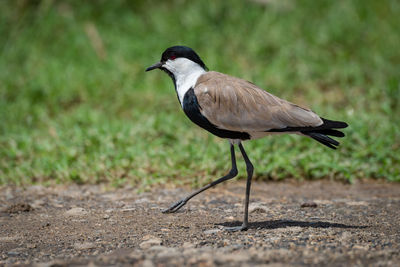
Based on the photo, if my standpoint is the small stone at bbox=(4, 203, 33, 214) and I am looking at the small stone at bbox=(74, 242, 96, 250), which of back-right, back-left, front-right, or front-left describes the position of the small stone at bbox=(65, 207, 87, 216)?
front-left

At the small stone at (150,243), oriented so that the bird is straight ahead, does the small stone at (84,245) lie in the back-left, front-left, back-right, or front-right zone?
back-left

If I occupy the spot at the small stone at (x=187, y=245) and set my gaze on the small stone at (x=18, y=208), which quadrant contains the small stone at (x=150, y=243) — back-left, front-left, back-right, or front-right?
front-left

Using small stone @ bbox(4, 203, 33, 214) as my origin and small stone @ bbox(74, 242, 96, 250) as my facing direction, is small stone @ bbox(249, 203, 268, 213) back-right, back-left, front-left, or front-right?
front-left

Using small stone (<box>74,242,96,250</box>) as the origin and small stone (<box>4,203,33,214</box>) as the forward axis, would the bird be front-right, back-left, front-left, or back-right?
back-right

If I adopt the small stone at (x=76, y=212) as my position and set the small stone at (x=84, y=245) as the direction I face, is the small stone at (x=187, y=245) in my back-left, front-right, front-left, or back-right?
front-left

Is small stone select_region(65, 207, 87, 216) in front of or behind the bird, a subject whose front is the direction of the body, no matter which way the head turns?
in front

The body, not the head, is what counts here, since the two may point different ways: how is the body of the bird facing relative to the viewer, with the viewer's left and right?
facing to the left of the viewer

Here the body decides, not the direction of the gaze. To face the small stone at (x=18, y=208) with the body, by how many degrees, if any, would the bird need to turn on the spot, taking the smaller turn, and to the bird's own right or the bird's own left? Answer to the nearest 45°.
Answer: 0° — it already faces it

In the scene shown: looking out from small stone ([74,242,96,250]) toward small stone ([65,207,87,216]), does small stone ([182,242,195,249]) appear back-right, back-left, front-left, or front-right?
back-right

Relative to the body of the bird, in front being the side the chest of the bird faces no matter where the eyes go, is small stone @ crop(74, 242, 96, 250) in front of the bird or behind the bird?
in front
